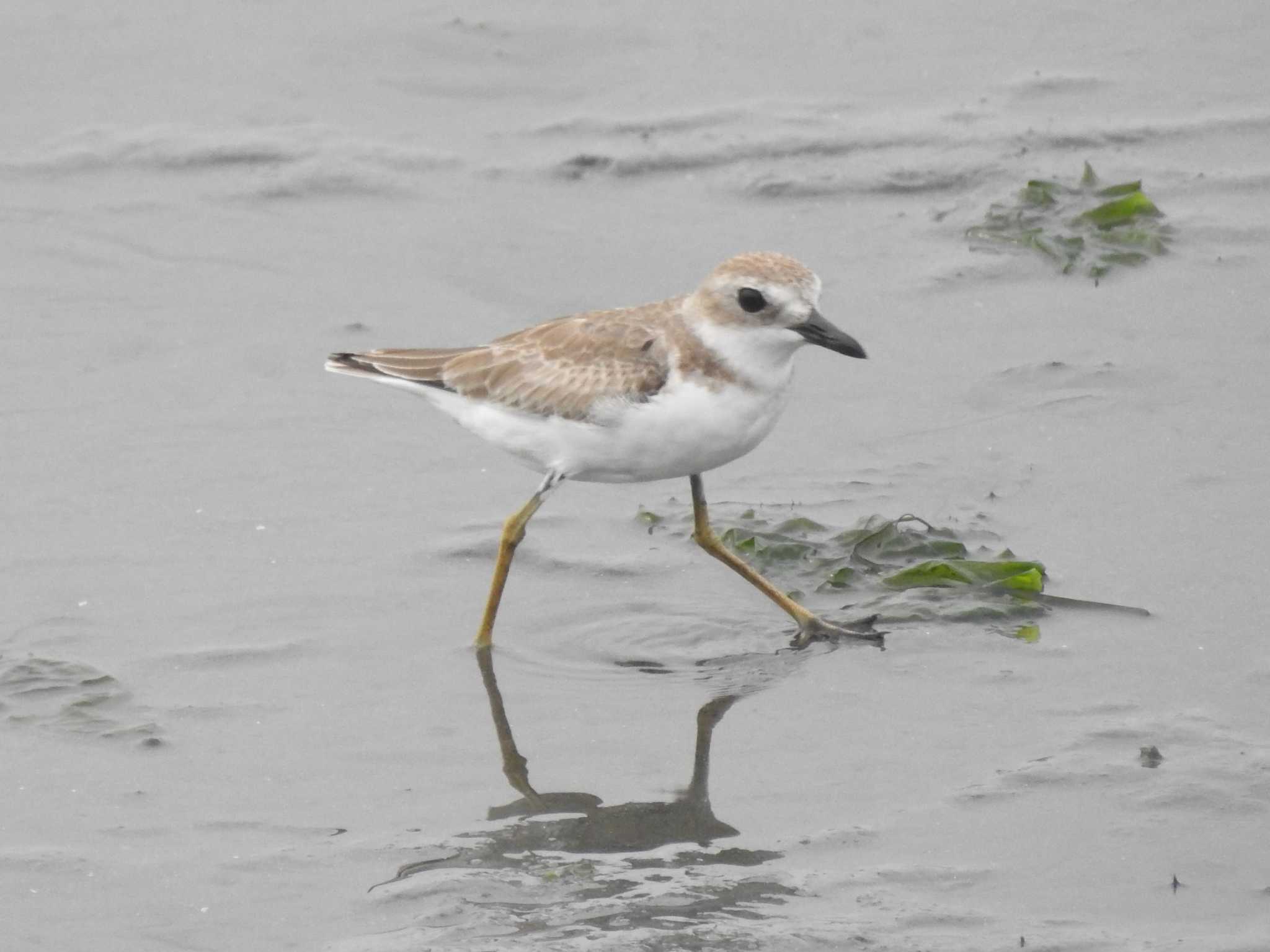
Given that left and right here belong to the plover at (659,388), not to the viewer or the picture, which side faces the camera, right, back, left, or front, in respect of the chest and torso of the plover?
right

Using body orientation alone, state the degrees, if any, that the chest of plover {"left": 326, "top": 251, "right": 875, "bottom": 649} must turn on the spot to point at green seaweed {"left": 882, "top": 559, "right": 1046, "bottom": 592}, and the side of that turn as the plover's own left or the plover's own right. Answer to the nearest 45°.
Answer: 0° — it already faces it

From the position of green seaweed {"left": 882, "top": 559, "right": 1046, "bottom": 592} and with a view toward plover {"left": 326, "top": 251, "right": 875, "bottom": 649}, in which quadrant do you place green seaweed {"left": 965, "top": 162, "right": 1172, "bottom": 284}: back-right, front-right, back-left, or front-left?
back-right

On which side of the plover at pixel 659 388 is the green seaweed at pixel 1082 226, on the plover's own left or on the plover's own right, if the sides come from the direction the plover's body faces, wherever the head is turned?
on the plover's own left
